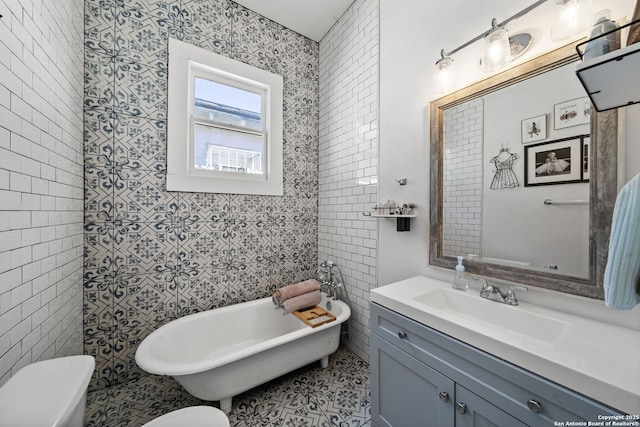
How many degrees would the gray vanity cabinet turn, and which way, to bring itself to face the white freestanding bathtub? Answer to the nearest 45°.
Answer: approximately 45° to its right

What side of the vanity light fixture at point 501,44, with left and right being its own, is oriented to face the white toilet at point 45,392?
front

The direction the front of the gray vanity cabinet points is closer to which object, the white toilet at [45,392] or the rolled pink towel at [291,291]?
the white toilet

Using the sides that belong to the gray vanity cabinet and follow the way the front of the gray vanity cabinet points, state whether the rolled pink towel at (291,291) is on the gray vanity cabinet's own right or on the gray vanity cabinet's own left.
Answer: on the gray vanity cabinet's own right

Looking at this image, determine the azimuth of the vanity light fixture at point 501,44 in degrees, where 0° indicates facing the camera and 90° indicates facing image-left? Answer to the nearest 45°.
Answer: approximately 45°
